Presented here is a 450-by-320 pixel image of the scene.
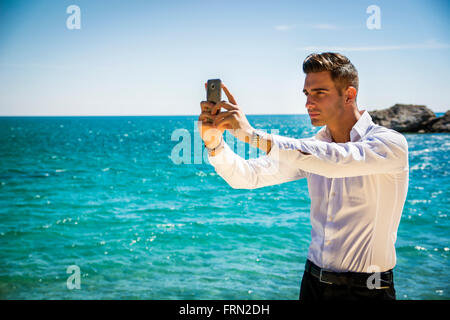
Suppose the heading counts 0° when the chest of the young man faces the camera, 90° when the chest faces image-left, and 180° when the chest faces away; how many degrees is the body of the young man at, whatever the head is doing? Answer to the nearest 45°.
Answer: approximately 45°

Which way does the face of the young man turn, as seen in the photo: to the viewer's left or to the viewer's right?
to the viewer's left
